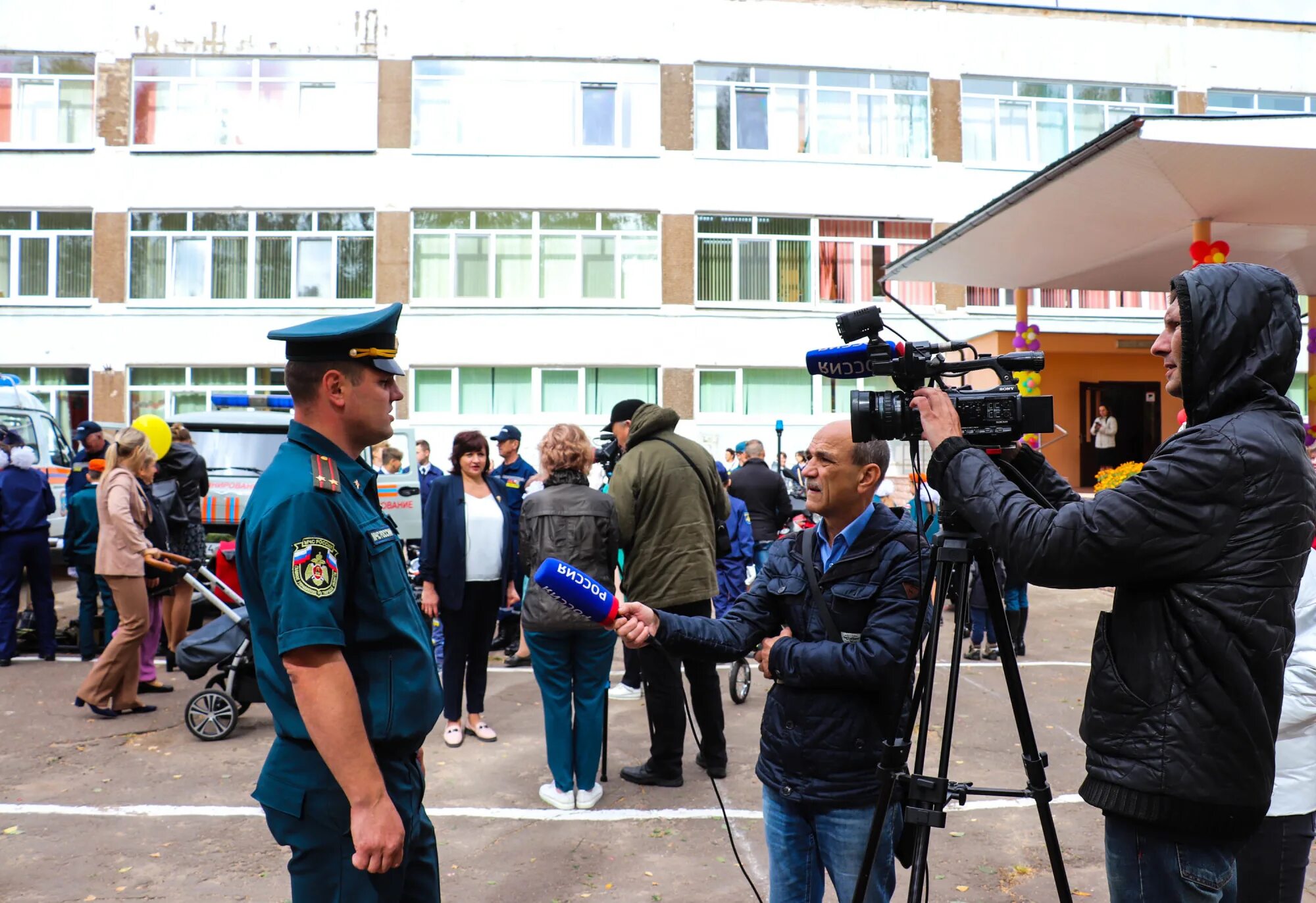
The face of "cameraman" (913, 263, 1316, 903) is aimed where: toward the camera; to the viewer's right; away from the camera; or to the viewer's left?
to the viewer's left

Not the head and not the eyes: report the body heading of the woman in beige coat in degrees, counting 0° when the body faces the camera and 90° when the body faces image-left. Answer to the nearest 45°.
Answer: approximately 270°

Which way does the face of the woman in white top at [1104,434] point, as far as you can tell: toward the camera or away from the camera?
toward the camera

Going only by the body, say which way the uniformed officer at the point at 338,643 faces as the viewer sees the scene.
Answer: to the viewer's right

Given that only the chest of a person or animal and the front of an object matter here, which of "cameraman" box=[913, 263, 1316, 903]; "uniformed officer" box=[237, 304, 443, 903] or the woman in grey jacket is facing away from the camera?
the woman in grey jacket

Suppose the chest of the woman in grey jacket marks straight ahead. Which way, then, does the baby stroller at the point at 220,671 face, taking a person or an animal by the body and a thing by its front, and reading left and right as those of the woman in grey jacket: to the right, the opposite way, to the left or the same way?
to the right

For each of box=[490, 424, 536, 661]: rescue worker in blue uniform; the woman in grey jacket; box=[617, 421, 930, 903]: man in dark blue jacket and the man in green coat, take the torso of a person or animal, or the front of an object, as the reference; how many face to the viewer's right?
0

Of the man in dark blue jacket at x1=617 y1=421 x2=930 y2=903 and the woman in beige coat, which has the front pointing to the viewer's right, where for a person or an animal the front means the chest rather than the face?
the woman in beige coat

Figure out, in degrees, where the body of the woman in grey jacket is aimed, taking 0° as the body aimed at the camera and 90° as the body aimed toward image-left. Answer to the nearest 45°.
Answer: approximately 180°

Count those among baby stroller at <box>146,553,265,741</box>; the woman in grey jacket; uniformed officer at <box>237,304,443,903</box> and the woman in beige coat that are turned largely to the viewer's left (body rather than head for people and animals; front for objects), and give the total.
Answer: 0

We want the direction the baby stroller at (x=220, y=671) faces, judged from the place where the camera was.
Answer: facing to the right of the viewer

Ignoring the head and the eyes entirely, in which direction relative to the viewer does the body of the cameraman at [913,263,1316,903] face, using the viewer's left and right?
facing to the left of the viewer
